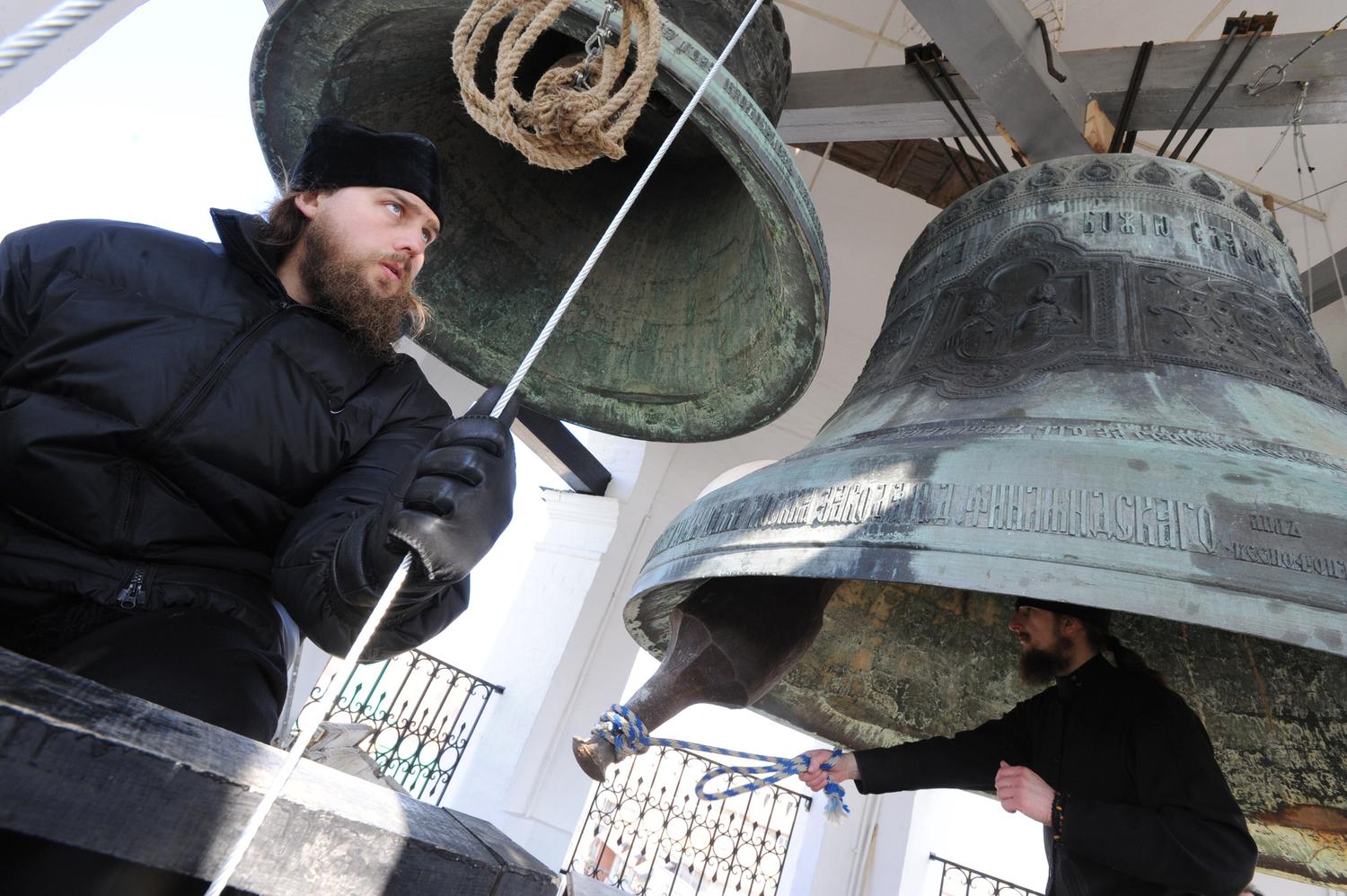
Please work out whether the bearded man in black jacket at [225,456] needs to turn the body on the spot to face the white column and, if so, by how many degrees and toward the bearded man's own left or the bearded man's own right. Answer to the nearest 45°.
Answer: approximately 90° to the bearded man's own left

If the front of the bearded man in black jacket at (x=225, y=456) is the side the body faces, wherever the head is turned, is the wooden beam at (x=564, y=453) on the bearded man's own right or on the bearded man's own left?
on the bearded man's own left

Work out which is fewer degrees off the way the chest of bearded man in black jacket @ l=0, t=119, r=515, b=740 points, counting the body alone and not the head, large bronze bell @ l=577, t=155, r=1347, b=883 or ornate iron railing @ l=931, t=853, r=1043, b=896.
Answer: the large bronze bell

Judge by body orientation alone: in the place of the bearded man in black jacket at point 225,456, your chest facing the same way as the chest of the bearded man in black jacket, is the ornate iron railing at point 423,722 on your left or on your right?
on your left

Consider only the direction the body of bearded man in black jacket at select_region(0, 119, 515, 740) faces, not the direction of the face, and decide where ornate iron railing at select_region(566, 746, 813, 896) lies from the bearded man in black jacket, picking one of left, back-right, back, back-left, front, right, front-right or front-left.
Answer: left

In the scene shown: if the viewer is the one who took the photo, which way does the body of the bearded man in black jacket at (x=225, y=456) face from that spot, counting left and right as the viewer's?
facing the viewer and to the right of the viewer
